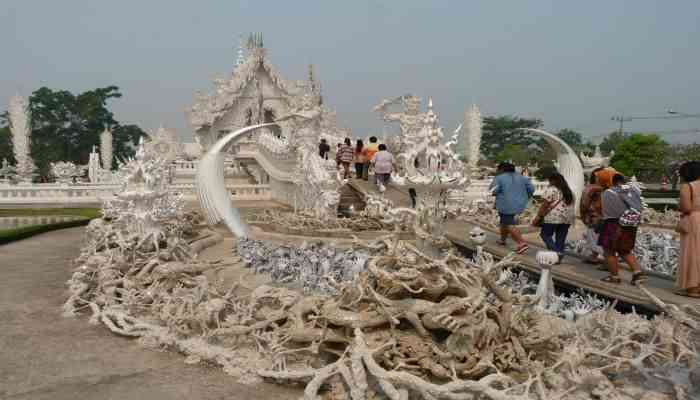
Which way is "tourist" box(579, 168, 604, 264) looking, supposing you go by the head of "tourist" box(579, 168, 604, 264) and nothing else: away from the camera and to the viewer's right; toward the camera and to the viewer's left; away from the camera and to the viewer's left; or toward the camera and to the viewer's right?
away from the camera and to the viewer's left

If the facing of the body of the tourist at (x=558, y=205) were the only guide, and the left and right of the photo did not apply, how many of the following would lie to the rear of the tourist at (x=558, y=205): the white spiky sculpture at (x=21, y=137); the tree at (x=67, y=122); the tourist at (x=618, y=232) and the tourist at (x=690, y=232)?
2

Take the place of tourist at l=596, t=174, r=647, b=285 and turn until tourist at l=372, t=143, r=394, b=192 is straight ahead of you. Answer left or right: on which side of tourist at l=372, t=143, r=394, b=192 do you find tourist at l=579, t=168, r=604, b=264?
right

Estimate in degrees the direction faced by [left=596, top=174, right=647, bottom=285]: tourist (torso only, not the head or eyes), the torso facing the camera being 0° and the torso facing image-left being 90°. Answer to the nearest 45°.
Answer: approximately 135°

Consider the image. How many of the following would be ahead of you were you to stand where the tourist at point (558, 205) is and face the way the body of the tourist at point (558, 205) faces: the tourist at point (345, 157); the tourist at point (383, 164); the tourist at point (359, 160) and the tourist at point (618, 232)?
3

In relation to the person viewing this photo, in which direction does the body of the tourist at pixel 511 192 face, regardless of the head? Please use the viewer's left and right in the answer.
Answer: facing away from the viewer and to the left of the viewer

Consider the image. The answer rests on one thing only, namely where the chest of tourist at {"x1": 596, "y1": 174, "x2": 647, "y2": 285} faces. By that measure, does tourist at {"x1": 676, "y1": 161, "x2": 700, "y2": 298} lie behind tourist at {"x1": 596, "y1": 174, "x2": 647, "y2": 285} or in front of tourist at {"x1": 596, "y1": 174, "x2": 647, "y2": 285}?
behind

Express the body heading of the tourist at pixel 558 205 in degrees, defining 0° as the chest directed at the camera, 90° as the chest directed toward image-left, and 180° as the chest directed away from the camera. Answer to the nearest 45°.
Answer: approximately 135°

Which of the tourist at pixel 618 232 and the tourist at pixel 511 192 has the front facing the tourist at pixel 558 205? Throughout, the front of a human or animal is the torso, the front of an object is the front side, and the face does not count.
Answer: the tourist at pixel 618 232
